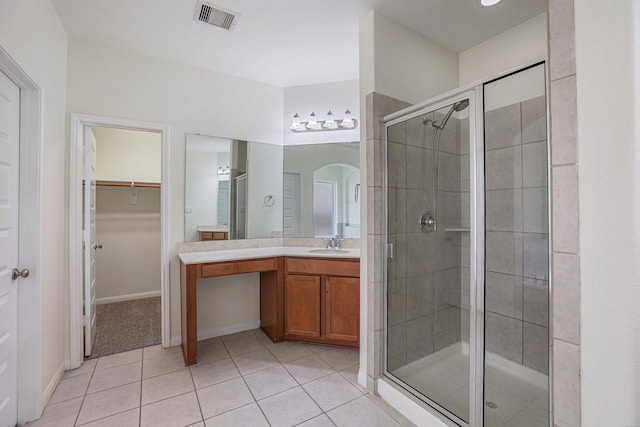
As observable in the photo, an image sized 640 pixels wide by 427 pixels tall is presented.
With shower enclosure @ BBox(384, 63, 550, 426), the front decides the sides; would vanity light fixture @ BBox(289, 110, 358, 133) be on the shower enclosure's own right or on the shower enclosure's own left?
on the shower enclosure's own right

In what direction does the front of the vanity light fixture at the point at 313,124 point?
toward the camera

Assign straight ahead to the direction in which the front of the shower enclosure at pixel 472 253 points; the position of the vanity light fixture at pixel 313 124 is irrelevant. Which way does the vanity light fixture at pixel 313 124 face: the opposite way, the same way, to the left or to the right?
to the left

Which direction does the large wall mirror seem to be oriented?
toward the camera

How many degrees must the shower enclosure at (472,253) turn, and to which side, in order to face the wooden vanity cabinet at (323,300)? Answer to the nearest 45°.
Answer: approximately 45° to its right

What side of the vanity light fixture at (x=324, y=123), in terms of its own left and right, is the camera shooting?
front

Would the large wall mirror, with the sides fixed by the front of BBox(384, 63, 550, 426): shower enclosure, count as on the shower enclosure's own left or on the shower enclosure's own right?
on the shower enclosure's own right

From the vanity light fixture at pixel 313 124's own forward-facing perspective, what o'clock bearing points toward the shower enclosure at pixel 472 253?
The shower enclosure is roughly at 11 o'clock from the vanity light fixture.

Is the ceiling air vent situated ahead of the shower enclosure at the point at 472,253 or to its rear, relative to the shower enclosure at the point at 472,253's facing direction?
ahead

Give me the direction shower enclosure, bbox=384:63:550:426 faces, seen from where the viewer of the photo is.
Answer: facing the viewer and to the left of the viewer

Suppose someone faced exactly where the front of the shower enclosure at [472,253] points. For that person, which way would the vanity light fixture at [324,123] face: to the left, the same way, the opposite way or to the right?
to the left
